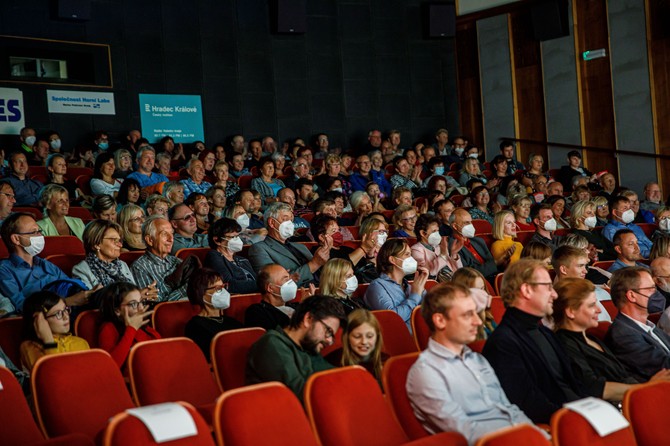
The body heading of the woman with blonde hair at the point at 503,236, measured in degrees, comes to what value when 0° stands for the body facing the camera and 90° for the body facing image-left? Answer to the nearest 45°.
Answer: approximately 315°

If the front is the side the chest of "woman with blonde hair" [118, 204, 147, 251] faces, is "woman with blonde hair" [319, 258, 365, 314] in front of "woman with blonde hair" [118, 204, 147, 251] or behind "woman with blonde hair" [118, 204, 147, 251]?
in front

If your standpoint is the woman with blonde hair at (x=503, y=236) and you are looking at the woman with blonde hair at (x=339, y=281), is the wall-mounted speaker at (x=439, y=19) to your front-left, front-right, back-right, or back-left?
back-right

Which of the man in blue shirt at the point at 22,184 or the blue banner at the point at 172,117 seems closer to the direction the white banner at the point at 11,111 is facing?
the man in blue shirt

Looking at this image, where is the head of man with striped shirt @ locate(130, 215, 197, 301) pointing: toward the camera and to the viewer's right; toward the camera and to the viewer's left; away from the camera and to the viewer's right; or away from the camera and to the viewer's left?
toward the camera and to the viewer's right

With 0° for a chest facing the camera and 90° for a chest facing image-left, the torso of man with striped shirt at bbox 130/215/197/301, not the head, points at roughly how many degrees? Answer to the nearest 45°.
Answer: approximately 315°

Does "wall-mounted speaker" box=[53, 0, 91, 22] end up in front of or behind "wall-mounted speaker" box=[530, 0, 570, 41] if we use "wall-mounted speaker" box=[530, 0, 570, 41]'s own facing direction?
in front

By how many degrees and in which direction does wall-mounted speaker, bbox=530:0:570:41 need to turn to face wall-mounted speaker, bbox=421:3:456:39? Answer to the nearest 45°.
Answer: approximately 90° to its right

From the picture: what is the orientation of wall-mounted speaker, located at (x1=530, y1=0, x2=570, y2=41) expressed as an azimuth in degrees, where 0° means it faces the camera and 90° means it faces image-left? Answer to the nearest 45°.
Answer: approximately 45°
